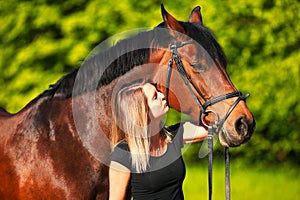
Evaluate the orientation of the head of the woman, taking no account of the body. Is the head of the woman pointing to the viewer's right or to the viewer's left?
to the viewer's right

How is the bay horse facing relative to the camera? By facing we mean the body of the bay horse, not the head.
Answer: to the viewer's right

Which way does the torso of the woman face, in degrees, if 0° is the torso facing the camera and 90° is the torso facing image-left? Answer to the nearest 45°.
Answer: approximately 315°
